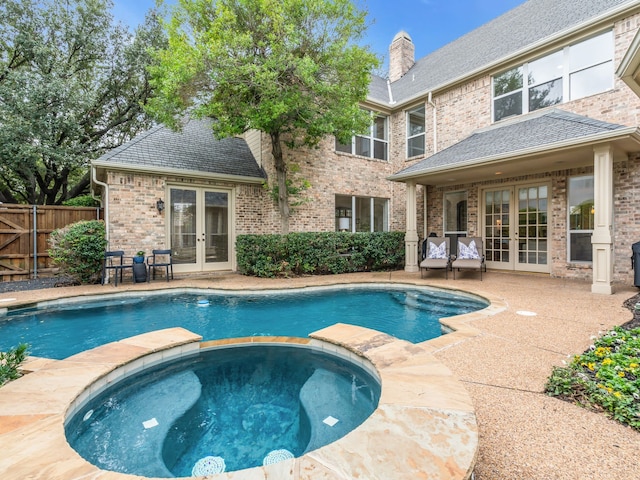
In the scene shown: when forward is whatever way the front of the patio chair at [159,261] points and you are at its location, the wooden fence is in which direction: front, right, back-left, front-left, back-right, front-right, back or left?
back-right

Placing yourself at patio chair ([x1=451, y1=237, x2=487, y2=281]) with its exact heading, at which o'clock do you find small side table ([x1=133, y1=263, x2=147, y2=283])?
The small side table is roughly at 2 o'clock from the patio chair.

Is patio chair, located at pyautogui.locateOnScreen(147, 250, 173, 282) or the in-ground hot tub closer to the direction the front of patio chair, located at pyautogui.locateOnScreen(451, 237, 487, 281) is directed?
the in-ground hot tub

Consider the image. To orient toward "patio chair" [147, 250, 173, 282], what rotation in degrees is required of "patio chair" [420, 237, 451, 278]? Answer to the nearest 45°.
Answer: approximately 45° to its right

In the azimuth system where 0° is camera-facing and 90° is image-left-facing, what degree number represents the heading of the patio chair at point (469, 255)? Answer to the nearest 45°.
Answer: approximately 0°

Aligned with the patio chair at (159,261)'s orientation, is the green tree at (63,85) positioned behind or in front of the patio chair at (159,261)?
behind

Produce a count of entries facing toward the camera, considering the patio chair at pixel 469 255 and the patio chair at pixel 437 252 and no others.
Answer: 2
